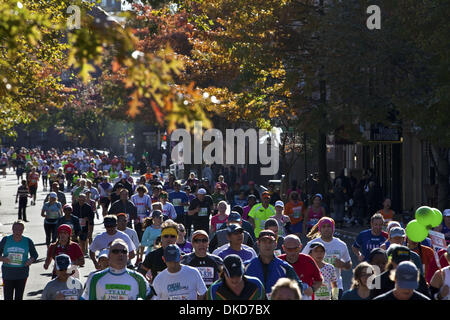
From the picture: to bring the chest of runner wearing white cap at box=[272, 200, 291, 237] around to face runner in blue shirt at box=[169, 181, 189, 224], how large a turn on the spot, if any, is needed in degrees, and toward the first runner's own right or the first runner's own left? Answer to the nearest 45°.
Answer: approximately 135° to the first runner's own right

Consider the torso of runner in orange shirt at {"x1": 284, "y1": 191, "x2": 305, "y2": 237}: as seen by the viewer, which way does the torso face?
toward the camera

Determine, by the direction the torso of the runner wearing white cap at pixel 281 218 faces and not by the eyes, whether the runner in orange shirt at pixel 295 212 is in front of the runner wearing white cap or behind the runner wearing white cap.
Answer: behind

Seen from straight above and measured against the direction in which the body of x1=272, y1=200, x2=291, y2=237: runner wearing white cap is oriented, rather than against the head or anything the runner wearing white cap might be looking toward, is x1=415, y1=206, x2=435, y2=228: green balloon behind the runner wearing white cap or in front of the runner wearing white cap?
in front

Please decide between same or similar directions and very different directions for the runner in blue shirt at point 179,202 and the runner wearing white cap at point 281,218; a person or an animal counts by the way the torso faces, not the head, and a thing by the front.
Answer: same or similar directions

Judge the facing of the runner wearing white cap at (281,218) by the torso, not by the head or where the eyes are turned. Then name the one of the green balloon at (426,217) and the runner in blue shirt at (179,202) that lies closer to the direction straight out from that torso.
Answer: the green balloon

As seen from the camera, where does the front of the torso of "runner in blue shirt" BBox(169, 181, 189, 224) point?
toward the camera

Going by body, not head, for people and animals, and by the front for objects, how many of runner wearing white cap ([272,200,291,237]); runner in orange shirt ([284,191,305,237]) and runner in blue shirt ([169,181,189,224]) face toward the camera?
3

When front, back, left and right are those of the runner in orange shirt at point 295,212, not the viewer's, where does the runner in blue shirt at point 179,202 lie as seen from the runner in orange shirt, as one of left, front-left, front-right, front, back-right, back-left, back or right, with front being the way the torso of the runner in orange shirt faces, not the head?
back-right

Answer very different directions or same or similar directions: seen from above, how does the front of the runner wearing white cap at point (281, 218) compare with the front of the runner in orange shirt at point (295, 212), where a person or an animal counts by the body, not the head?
same or similar directions
